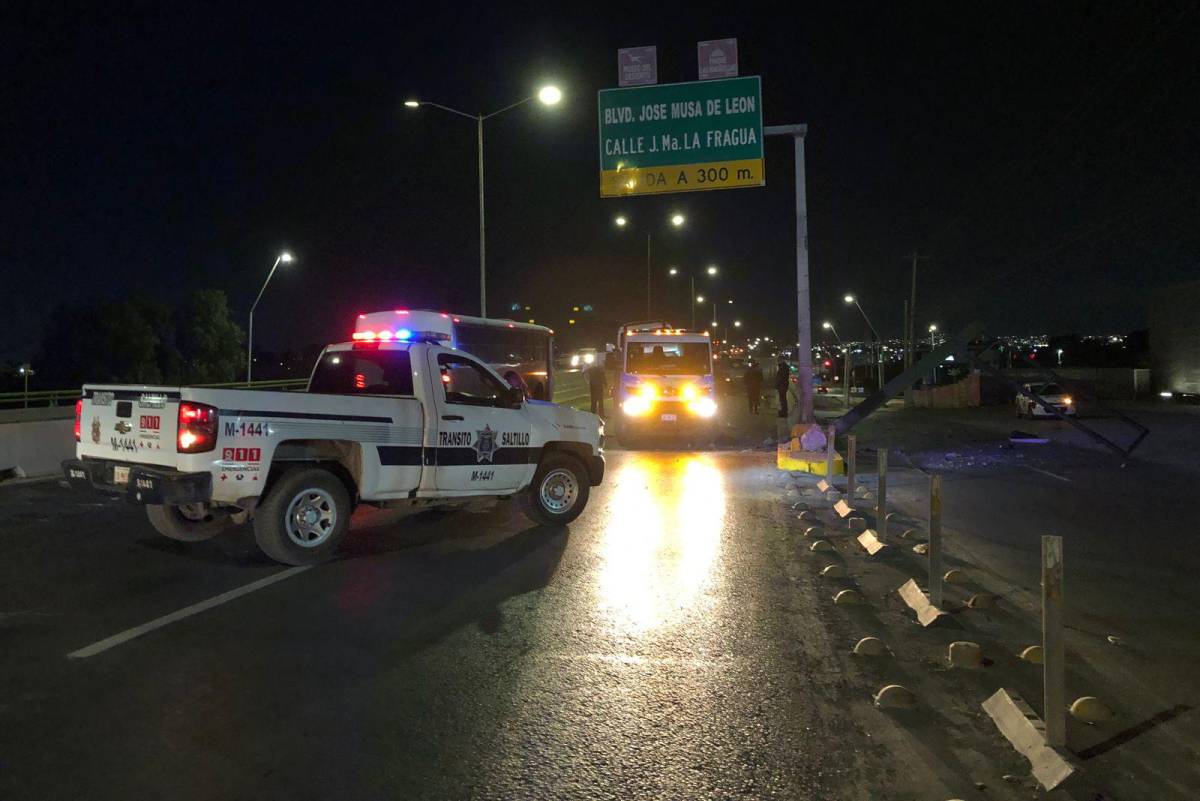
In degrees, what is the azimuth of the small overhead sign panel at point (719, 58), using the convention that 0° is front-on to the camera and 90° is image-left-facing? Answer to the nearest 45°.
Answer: approximately 0°

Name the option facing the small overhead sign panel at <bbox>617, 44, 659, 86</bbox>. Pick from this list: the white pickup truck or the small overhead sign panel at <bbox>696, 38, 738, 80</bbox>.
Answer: the white pickup truck

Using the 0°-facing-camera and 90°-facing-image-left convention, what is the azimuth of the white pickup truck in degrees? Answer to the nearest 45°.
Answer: approximately 225°

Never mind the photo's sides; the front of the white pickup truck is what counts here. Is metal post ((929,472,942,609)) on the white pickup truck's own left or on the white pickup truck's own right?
on the white pickup truck's own right

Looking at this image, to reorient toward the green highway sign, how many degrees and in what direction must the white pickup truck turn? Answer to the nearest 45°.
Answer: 0° — it already faces it

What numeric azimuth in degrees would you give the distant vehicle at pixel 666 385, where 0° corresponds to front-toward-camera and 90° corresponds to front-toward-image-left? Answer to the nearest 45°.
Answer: approximately 0°

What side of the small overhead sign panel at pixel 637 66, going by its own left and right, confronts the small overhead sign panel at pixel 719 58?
left

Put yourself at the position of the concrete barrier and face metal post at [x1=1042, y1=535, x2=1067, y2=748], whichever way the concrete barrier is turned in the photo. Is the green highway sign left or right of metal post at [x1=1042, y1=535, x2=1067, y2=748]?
left
